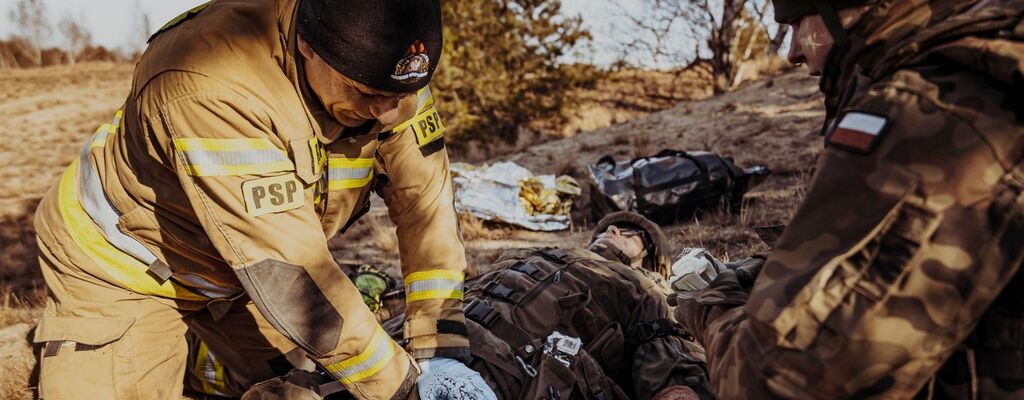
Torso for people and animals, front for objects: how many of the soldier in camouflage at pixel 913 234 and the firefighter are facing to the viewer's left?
1

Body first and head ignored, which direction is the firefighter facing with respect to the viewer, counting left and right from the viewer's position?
facing the viewer and to the right of the viewer

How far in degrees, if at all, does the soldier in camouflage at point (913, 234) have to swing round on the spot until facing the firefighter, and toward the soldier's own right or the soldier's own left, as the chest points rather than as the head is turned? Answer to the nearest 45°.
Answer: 0° — they already face them

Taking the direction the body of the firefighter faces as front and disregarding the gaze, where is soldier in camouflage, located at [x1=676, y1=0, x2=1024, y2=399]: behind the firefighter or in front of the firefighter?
in front

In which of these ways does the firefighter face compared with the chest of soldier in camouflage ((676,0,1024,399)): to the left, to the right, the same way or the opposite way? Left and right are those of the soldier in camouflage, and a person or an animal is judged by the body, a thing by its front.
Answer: the opposite way

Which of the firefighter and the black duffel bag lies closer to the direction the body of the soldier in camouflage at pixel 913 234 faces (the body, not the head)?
the firefighter

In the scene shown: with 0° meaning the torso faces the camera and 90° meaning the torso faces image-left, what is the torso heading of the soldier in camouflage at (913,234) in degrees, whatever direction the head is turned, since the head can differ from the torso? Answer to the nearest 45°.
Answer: approximately 90°

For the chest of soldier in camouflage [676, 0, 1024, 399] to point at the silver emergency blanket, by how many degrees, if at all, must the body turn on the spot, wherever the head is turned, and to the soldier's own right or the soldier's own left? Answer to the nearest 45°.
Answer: approximately 45° to the soldier's own right
